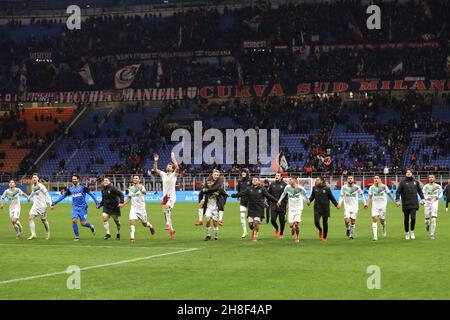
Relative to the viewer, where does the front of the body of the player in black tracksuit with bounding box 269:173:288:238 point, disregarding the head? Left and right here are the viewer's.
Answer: facing the viewer

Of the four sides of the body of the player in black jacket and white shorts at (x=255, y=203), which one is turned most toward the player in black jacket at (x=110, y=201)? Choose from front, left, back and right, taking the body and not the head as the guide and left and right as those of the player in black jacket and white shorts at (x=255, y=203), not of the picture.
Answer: right

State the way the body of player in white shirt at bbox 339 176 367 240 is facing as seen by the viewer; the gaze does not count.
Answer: toward the camera

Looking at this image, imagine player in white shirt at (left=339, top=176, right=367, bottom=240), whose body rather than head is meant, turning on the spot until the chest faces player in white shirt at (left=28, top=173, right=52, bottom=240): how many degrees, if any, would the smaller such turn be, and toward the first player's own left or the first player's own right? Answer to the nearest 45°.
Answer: approximately 90° to the first player's own right

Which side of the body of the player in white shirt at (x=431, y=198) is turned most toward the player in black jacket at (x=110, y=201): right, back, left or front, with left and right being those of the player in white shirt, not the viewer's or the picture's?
right

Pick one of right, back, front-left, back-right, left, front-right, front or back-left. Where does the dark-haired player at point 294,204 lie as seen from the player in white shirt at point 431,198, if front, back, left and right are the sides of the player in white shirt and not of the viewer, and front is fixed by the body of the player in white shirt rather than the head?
front-right

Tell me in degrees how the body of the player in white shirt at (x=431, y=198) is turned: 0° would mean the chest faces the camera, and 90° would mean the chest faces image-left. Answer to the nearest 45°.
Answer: approximately 0°

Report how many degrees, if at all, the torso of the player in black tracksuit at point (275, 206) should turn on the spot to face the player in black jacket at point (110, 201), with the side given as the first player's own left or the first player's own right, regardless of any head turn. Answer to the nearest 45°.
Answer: approximately 90° to the first player's own right

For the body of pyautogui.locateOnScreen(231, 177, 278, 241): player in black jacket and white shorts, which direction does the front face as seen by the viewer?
toward the camera
